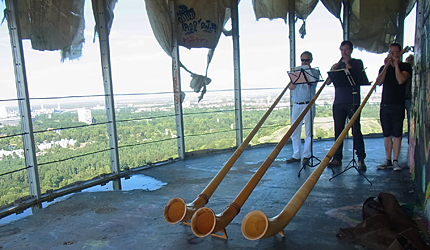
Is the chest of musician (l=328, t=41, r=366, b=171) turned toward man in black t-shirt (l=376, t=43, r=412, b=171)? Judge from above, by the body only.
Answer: no

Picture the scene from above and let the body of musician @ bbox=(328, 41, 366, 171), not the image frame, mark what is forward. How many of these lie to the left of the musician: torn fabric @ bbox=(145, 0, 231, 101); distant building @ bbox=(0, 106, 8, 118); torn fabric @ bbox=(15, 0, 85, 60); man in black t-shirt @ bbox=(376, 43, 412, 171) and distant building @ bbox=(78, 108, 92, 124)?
1

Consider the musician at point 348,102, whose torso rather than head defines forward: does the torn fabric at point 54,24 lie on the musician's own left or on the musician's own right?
on the musician's own right

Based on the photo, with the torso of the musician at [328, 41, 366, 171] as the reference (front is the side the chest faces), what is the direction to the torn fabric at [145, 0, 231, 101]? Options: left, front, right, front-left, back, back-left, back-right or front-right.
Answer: right

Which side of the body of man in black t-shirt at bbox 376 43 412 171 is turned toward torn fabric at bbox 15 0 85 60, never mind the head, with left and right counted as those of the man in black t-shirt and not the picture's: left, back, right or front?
front

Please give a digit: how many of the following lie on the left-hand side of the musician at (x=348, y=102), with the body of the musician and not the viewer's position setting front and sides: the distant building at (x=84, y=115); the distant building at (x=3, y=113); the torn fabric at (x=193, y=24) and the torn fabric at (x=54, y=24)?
0

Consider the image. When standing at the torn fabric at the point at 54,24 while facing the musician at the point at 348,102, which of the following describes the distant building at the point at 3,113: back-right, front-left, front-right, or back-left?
back-left

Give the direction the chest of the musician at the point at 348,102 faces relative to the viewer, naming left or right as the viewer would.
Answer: facing the viewer

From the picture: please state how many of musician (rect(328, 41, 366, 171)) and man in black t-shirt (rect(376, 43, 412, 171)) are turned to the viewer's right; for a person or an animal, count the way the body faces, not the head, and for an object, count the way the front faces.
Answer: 0
